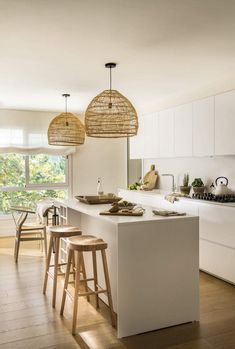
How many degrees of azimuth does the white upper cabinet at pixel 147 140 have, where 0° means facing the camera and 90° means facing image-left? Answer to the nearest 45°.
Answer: approximately 45°

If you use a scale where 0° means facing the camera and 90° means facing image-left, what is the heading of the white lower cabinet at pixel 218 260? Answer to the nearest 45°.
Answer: approximately 45°

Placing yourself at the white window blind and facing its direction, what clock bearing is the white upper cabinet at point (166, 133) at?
The white upper cabinet is roughly at 10 o'clock from the white window blind.

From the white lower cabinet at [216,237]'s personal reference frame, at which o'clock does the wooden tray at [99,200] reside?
The wooden tray is roughly at 1 o'clock from the white lower cabinet.

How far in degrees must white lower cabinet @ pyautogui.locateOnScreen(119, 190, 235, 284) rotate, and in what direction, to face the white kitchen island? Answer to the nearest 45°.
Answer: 0° — it already faces it

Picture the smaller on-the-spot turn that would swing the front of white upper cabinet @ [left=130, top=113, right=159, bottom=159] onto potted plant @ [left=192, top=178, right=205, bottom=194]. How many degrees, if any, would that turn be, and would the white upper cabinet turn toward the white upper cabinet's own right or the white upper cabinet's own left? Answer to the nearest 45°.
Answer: approximately 90° to the white upper cabinet's own left
